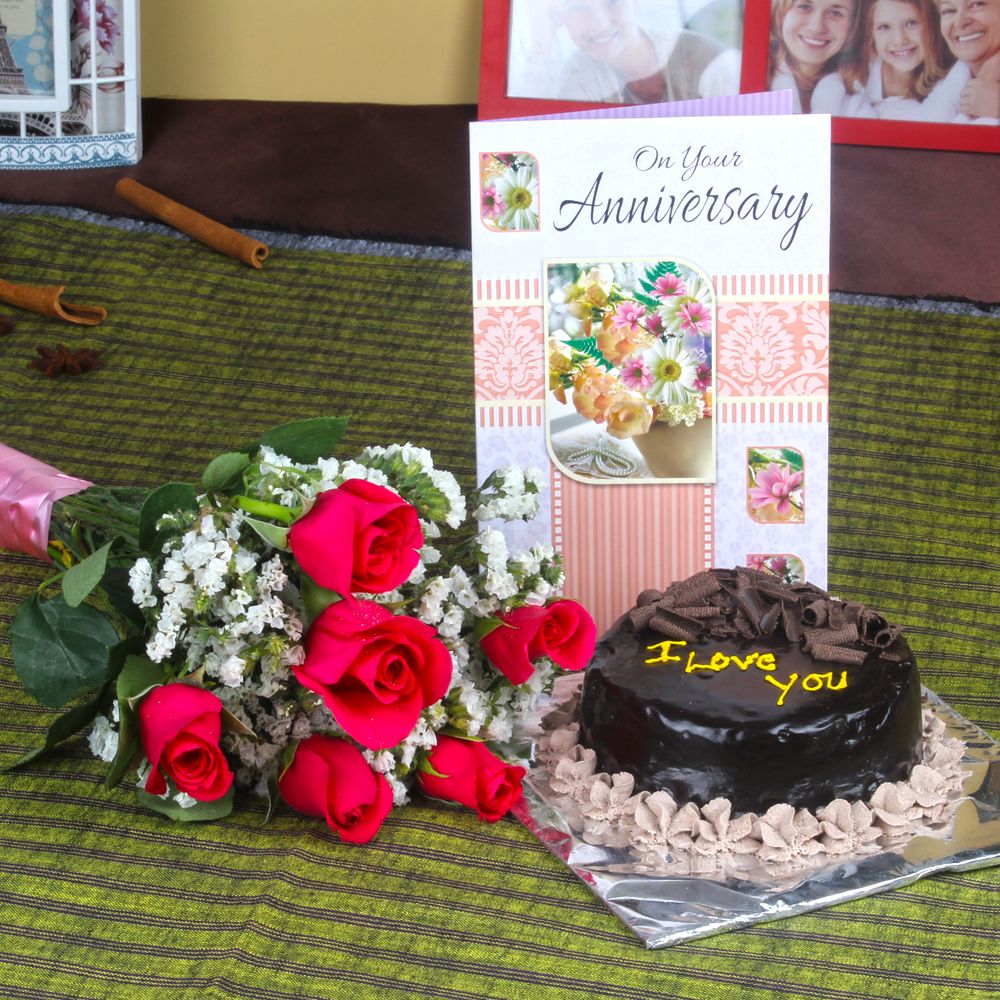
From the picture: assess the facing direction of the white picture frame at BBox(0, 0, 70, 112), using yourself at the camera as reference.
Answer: facing the viewer

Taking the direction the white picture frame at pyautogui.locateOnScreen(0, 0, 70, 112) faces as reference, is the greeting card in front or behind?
in front

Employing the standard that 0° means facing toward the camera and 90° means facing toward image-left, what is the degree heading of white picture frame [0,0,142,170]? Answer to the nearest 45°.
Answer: approximately 0°

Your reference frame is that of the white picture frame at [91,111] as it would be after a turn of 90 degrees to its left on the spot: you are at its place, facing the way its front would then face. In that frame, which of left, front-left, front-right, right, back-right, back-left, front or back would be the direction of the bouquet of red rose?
right

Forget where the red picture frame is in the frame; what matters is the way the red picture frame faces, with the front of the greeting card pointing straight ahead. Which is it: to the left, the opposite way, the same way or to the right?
the same way

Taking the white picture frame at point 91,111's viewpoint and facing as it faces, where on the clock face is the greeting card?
The greeting card is roughly at 11 o'clock from the white picture frame.

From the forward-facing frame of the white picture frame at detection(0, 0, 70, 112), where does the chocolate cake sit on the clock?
The chocolate cake is roughly at 11 o'clock from the white picture frame.

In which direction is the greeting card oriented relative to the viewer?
toward the camera

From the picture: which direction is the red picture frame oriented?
toward the camera

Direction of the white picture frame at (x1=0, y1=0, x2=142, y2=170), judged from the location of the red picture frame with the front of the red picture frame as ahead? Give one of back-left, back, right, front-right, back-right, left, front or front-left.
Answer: right

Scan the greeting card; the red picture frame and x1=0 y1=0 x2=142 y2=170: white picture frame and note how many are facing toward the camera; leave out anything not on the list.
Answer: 3

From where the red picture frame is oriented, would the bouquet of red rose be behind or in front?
in front
